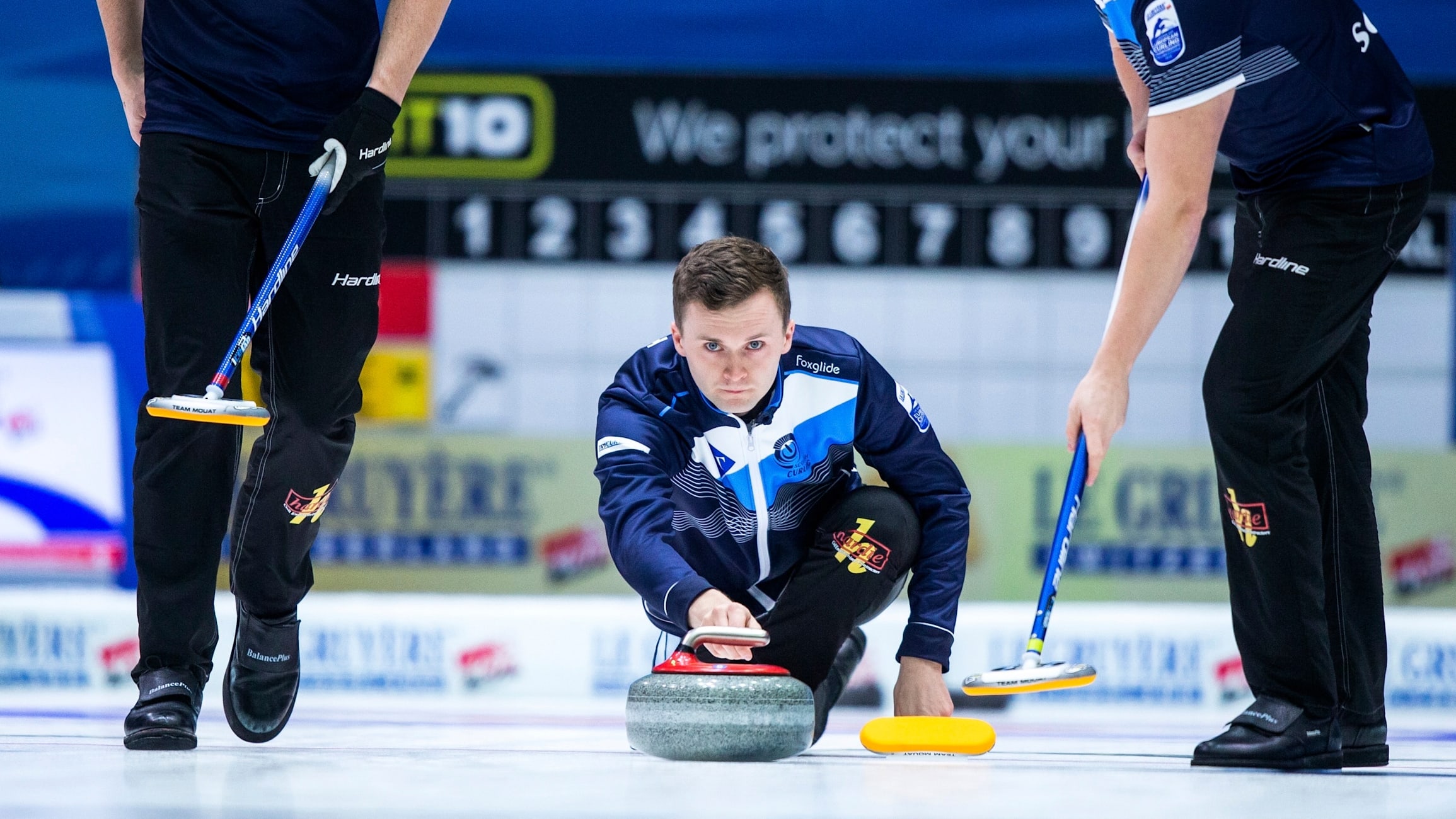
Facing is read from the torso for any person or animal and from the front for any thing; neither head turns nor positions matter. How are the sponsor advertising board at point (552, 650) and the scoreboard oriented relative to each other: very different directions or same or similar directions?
same or similar directions

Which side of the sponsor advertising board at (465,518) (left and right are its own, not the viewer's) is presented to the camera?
front

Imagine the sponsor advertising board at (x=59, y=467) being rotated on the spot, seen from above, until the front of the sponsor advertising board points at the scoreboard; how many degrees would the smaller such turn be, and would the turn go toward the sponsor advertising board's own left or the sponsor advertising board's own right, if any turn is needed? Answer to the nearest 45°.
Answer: approximately 90° to the sponsor advertising board's own left

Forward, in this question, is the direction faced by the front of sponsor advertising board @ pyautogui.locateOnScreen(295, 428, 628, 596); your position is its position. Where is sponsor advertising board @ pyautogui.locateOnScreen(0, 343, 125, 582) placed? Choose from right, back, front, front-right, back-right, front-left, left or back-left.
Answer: right

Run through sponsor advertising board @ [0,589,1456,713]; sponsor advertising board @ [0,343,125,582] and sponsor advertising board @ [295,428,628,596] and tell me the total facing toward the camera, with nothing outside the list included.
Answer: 3

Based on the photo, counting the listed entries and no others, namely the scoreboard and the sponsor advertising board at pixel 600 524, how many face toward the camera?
2

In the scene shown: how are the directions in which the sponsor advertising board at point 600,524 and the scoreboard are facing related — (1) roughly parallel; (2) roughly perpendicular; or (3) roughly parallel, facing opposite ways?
roughly parallel

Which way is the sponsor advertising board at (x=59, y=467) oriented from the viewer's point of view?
toward the camera

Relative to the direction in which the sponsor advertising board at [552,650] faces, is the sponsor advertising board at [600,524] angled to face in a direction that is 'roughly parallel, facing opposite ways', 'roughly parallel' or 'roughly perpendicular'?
roughly parallel

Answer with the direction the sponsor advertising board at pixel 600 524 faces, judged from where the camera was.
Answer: facing the viewer

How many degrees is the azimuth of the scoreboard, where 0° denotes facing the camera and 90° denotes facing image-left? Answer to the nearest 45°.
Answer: approximately 0°

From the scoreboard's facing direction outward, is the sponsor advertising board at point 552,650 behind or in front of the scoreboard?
in front

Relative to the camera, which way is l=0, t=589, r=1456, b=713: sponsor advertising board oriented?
toward the camera
